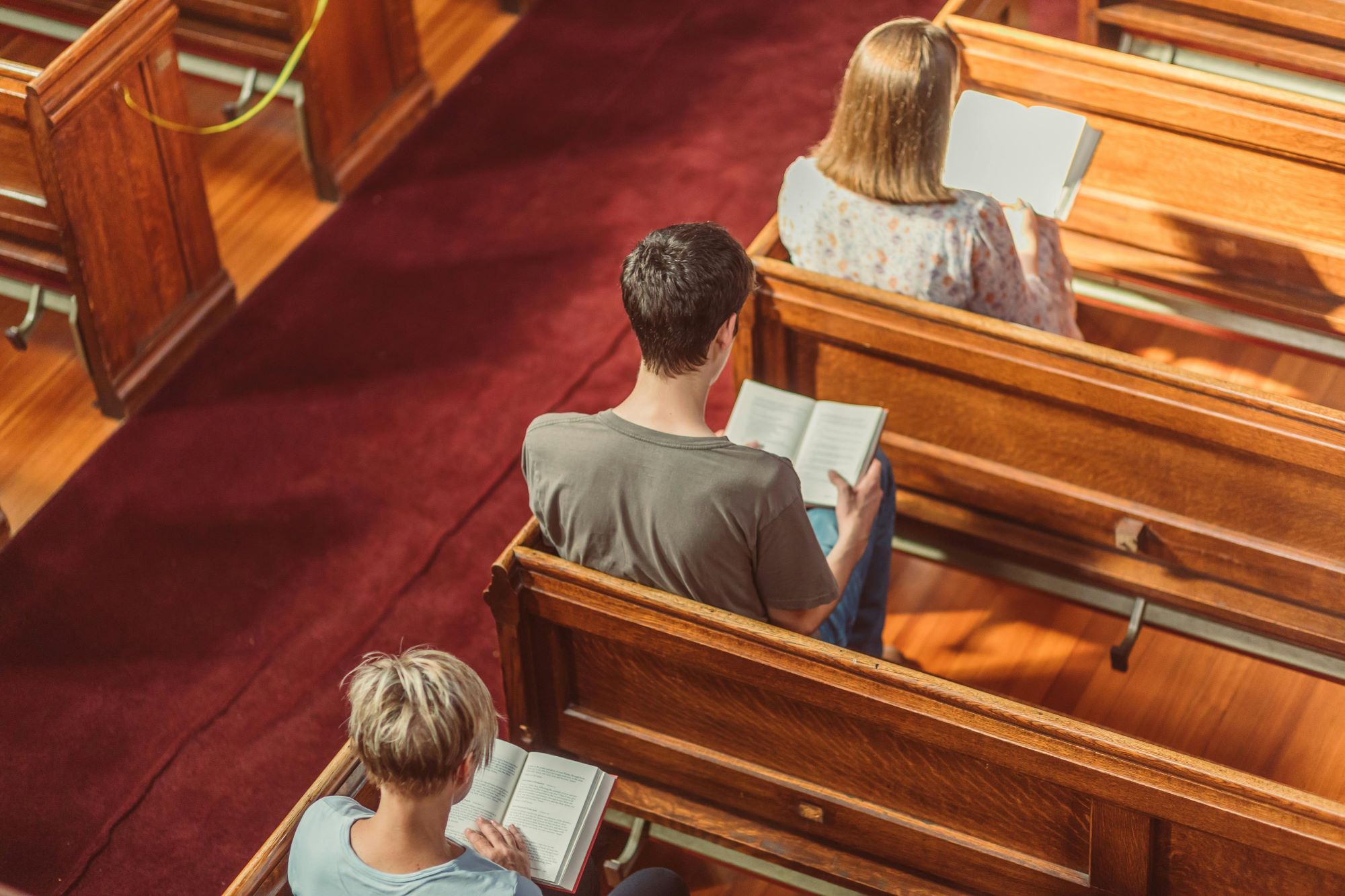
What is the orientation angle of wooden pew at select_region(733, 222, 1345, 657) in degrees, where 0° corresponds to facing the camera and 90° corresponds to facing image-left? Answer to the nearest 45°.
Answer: approximately 225°

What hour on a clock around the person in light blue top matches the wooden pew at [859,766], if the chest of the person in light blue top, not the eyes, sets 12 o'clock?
The wooden pew is roughly at 1 o'clock from the person in light blue top.

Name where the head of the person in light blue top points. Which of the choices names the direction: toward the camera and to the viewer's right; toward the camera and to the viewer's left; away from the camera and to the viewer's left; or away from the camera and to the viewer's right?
away from the camera and to the viewer's right

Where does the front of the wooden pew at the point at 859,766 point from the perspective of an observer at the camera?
facing away from the viewer and to the right of the viewer

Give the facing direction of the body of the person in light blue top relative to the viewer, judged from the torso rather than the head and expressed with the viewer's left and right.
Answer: facing away from the viewer and to the right of the viewer

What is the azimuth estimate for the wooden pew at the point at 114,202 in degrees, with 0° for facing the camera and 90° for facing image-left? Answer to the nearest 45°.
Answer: approximately 225°

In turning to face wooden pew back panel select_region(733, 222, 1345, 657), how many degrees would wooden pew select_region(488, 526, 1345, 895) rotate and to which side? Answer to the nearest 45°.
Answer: approximately 45° to its left

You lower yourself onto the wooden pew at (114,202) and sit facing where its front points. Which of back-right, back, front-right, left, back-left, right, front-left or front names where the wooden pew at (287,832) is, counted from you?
back-right

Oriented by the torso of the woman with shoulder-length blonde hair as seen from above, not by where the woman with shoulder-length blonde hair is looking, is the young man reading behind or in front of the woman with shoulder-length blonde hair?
behind

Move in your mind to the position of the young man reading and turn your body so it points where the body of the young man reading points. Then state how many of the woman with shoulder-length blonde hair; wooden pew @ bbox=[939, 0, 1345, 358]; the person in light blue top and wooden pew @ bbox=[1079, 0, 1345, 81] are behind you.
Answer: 1

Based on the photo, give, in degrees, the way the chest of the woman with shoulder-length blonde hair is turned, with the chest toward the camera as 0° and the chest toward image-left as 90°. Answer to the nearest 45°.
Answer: approximately 225°

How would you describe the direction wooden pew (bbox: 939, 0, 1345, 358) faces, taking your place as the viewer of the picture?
facing away from the viewer and to the right of the viewer

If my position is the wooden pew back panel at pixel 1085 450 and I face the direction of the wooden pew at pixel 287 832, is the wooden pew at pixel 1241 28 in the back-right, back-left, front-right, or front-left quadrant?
back-right

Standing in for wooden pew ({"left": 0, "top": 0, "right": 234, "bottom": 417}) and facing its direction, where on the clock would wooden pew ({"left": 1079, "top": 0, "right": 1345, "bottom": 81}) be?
wooden pew ({"left": 1079, "top": 0, "right": 1345, "bottom": 81}) is roughly at 2 o'clock from wooden pew ({"left": 0, "top": 0, "right": 234, "bottom": 417}).

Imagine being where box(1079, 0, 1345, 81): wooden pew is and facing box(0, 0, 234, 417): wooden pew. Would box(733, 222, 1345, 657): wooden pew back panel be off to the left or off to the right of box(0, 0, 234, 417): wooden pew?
left

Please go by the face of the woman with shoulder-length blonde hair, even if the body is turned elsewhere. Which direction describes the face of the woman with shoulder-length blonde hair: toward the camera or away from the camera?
away from the camera

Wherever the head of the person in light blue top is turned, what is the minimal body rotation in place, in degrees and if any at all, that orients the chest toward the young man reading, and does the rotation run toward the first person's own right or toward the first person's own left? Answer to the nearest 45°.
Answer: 0° — they already face them

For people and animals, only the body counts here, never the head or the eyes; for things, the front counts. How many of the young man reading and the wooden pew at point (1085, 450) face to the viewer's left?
0
